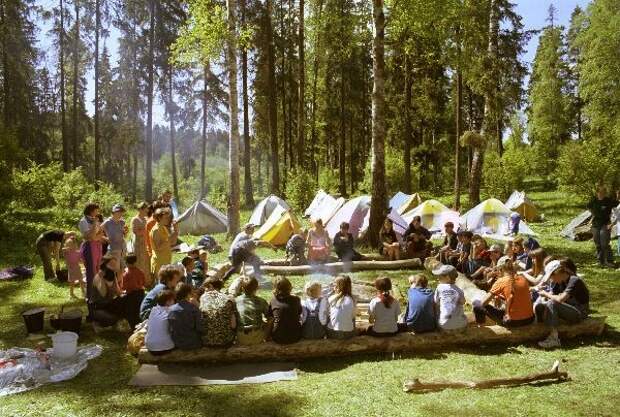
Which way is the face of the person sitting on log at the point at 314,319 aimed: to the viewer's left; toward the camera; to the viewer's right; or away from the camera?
away from the camera

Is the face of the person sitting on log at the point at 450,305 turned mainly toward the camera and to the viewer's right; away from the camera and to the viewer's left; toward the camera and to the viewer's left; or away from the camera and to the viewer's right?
away from the camera and to the viewer's left

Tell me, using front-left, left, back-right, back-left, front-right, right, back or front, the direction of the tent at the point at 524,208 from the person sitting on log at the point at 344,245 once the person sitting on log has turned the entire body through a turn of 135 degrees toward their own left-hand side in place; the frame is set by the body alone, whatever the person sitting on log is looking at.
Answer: front

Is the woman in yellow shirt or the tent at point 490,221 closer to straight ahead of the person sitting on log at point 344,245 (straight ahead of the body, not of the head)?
the woman in yellow shirt

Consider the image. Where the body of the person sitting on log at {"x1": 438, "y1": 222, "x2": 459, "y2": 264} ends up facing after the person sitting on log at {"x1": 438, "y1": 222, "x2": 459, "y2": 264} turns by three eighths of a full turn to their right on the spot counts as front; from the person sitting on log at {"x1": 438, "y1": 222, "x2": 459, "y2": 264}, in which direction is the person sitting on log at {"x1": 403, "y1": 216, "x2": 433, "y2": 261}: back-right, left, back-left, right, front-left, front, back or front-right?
front-left

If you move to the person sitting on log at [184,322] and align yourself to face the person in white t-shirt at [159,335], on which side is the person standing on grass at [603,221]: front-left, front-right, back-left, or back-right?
back-right

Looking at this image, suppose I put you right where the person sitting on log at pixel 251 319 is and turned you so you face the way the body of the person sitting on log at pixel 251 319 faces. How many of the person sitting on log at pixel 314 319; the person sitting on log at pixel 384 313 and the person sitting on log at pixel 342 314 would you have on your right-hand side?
3

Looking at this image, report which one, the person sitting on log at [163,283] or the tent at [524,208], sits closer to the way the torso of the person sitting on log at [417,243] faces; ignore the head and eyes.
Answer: the person sitting on log

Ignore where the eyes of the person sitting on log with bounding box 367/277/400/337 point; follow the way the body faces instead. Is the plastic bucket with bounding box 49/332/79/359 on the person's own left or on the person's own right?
on the person's own left

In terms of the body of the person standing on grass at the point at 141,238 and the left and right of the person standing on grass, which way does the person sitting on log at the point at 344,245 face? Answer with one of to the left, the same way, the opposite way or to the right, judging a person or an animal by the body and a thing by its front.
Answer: to the right

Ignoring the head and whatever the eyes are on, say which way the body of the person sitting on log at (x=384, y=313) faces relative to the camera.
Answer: away from the camera

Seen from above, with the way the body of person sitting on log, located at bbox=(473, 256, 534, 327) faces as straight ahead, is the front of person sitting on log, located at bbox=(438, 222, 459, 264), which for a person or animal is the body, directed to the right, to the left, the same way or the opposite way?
to the left

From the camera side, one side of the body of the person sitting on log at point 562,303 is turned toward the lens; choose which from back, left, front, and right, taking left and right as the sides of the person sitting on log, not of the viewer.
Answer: left

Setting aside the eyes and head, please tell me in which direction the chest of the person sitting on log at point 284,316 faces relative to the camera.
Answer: away from the camera
